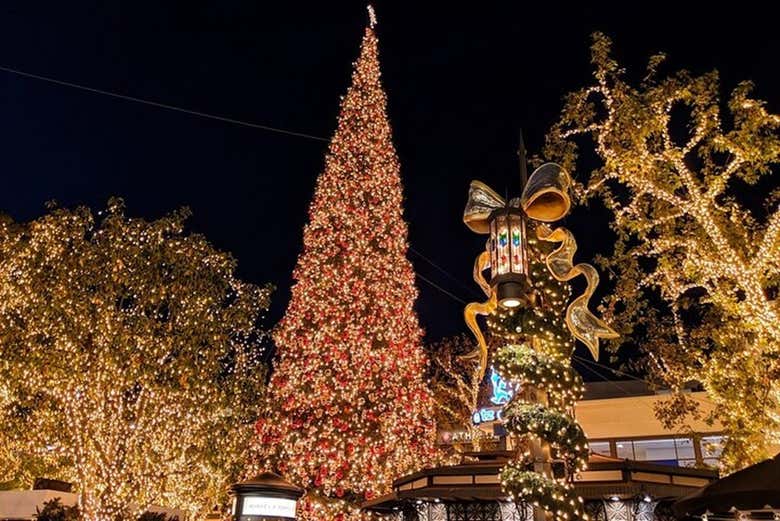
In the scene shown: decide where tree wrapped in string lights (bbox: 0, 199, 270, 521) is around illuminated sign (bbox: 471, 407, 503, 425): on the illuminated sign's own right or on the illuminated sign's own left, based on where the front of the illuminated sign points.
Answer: on the illuminated sign's own right

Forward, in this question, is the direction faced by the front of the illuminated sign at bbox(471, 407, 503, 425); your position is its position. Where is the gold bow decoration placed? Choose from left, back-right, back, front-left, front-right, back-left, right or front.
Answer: front

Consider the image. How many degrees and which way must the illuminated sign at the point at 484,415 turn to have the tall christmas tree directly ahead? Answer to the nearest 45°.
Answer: approximately 45° to its right

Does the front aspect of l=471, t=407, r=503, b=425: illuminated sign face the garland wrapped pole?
yes

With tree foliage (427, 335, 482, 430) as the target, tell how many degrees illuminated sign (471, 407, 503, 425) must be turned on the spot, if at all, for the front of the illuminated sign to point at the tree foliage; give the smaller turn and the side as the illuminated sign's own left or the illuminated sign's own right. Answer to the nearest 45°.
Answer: approximately 180°

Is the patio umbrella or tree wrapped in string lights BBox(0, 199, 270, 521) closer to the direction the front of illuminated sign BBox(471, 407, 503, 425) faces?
the patio umbrella

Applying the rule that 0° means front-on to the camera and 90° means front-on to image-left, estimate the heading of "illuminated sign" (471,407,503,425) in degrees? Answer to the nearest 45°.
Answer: approximately 0°

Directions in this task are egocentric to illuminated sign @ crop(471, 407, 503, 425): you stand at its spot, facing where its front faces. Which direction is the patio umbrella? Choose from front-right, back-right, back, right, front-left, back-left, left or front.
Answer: front
